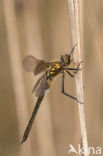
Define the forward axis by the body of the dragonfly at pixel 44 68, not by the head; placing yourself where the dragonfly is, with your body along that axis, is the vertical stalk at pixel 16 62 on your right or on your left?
on your left

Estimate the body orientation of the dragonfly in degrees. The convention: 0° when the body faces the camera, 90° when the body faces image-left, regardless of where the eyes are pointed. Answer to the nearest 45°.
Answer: approximately 270°
